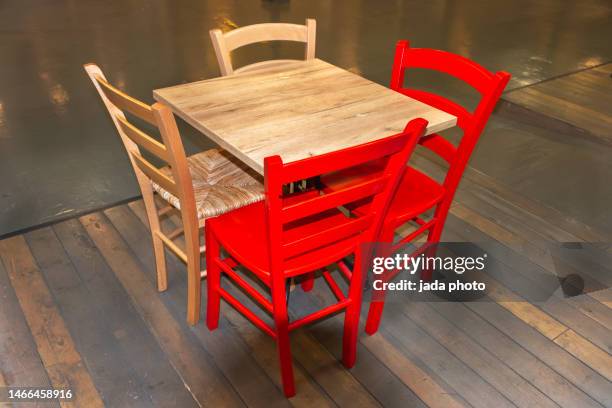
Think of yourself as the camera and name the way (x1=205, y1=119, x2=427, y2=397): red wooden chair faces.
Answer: facing away from the viewer and to the left of the viewer

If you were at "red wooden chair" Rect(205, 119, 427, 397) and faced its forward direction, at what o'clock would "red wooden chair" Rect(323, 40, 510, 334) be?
"red wooden chair" Rect(323, 40, 510, 334) is roughly at 3 o'clock from "red wooden chair" Rect(205, 119, 427, 397).

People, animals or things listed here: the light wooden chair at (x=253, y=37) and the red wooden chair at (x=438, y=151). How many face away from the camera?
0

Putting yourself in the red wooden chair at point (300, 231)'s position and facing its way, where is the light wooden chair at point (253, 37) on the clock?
The light wooden chair is roughly at 1 o'clock from the red wooden chair.

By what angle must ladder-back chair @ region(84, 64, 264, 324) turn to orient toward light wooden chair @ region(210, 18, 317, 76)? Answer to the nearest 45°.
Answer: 0° — it already faces it

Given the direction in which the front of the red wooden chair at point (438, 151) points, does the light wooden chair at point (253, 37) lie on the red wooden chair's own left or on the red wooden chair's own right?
on the red wooden chair's own right

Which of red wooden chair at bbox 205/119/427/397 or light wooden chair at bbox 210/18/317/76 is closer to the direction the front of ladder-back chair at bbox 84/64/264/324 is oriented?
the light wooden chair

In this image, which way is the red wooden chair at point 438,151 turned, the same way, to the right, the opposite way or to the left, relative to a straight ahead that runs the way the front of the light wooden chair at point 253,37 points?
to the right

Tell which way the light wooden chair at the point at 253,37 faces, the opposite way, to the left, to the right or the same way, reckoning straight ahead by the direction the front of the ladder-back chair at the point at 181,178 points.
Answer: to the right

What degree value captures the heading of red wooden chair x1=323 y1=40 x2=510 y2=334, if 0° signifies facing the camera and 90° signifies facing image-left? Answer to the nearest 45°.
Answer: approximately 45°

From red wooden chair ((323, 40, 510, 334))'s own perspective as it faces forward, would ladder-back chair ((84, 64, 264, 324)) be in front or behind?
in front

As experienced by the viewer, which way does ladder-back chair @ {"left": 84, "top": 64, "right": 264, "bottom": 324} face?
facing away from the viewer and to the right of the viewer

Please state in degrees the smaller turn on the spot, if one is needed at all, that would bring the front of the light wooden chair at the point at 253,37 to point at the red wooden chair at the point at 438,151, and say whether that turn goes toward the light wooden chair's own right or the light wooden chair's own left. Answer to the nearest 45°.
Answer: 0° — it already faces it

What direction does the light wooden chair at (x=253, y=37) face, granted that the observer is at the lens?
facing the viewer and to the right of the viewer

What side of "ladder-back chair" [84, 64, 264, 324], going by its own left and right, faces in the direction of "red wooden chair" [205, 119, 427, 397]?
right

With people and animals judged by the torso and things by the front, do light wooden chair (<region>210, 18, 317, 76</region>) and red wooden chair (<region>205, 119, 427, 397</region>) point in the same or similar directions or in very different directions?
very different directions
